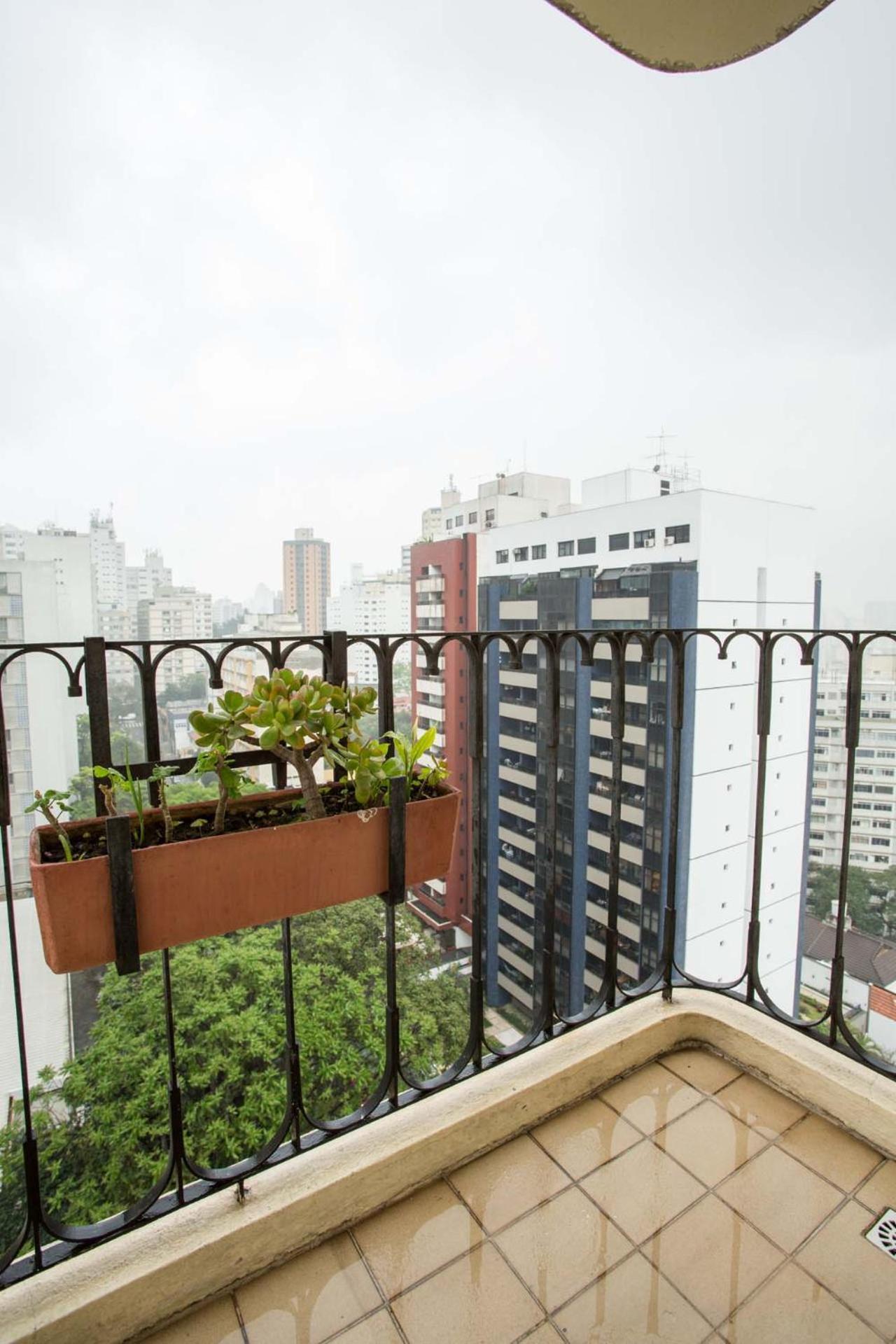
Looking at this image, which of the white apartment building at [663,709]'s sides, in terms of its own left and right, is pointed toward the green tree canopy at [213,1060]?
front

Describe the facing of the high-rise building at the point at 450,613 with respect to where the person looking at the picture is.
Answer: facing the viewer and to the left of the viewer

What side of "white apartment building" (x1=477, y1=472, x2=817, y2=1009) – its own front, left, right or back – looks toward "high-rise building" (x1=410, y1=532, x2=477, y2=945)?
right

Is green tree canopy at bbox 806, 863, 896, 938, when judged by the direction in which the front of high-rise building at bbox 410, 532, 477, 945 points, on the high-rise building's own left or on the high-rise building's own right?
on the high-rise building's own left
